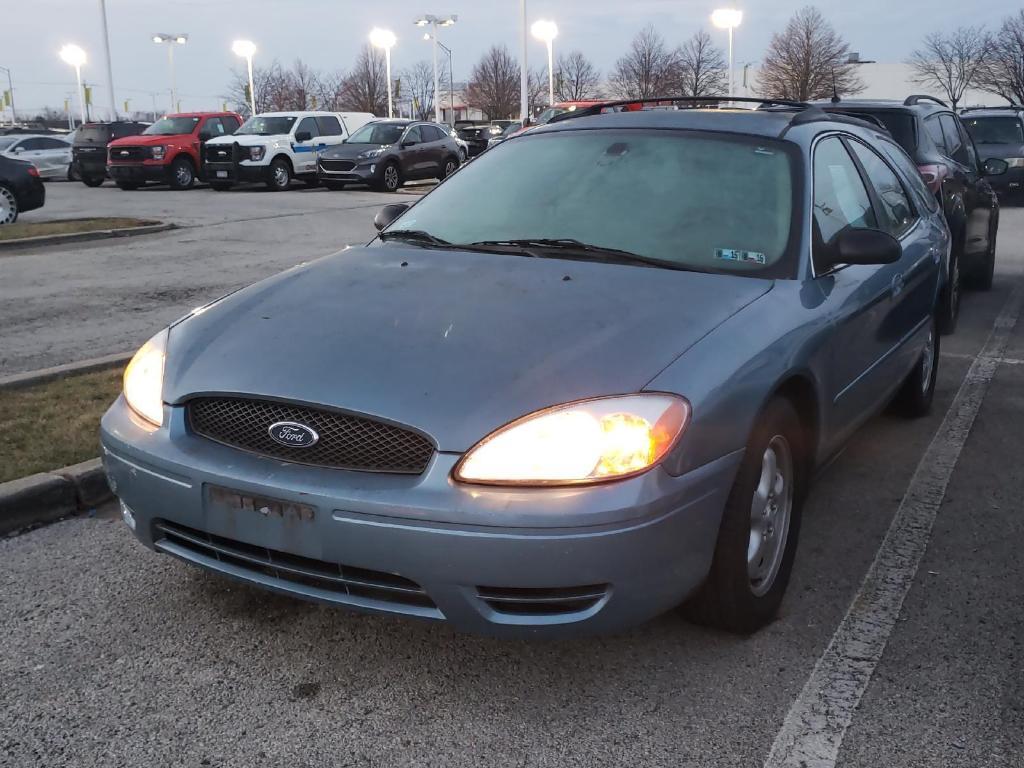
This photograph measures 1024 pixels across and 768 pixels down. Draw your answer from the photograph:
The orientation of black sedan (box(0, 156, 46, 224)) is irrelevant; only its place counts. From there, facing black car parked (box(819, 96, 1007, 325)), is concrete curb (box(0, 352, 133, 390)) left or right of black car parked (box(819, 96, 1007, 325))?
right

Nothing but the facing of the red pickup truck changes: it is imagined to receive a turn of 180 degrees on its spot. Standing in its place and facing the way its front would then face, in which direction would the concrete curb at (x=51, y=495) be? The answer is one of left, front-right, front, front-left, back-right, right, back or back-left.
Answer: back-right

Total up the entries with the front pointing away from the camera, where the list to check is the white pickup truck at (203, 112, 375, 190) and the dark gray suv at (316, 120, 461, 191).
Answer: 0

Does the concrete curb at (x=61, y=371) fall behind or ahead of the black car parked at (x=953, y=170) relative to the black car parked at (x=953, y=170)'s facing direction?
behind

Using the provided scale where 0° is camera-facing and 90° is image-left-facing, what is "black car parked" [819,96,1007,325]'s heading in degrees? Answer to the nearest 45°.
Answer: approximately 225°

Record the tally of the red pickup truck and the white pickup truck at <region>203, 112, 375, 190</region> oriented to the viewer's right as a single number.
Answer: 0

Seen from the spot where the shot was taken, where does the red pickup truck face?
facing the viewer and to the left of the viewer

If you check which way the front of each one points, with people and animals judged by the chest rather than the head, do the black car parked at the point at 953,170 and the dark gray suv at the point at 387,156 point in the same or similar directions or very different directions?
very different directions

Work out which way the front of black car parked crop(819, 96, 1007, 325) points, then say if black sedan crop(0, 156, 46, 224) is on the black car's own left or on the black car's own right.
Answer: on the black car's own left
